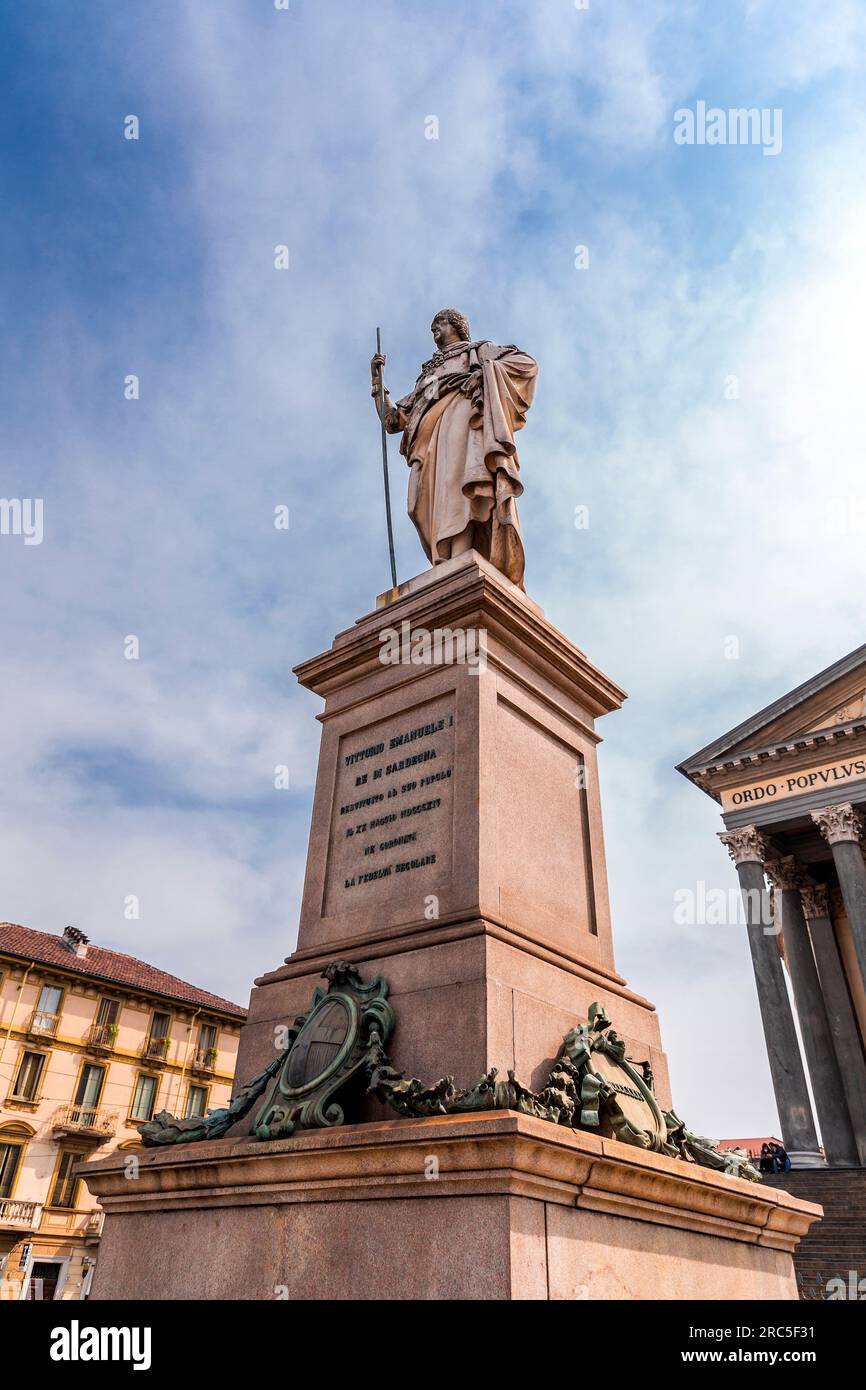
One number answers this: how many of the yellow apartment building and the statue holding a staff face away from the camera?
0

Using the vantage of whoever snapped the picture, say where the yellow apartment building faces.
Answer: facing the viewer and to the right of the viewer

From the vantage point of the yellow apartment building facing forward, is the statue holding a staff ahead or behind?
ahead

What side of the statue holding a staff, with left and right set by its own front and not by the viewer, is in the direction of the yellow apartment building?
right
